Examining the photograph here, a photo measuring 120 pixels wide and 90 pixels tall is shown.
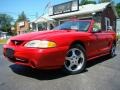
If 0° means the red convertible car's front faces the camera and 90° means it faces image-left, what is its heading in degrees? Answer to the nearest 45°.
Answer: approximately 45°
